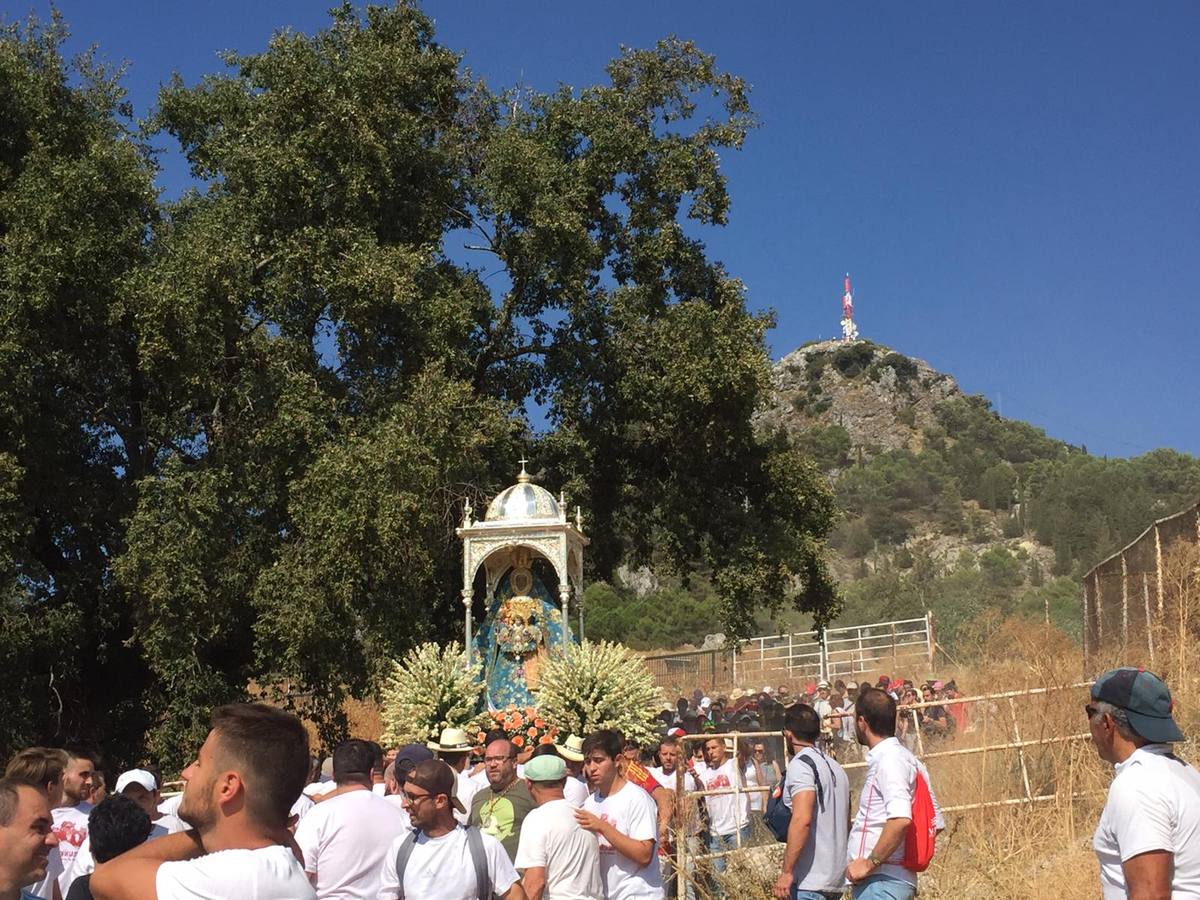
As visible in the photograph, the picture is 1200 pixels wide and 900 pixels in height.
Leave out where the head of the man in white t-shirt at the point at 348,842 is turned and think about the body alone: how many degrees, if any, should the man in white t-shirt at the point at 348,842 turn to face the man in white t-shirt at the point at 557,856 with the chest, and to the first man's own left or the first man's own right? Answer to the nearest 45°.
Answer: approximately 90° to the first man's own right

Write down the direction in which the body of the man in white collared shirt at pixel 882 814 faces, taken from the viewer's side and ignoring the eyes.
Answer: to the viewer's left

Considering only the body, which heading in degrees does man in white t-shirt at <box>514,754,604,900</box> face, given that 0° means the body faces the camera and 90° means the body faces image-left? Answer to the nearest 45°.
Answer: approximately 135°

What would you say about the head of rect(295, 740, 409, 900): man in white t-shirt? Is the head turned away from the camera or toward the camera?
away from the camera

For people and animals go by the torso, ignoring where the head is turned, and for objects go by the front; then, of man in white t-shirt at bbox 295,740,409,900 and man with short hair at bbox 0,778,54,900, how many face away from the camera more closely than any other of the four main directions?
1

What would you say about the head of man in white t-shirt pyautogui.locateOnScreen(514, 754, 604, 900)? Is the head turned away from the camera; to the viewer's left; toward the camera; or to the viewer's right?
away from the camera

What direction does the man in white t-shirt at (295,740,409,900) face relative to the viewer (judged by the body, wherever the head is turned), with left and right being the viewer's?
facing away from the viewer

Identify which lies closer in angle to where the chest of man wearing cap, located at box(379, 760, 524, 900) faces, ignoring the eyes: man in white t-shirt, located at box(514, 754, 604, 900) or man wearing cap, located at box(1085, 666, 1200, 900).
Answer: the man wearing cap
